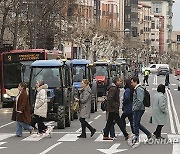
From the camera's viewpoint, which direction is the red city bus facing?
toward the camera

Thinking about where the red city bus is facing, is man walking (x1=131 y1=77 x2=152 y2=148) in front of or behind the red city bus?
in front

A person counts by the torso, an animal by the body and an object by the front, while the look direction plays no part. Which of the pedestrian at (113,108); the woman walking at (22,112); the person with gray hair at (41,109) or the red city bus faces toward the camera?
the red city bus

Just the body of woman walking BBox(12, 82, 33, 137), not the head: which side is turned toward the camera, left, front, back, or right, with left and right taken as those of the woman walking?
left
